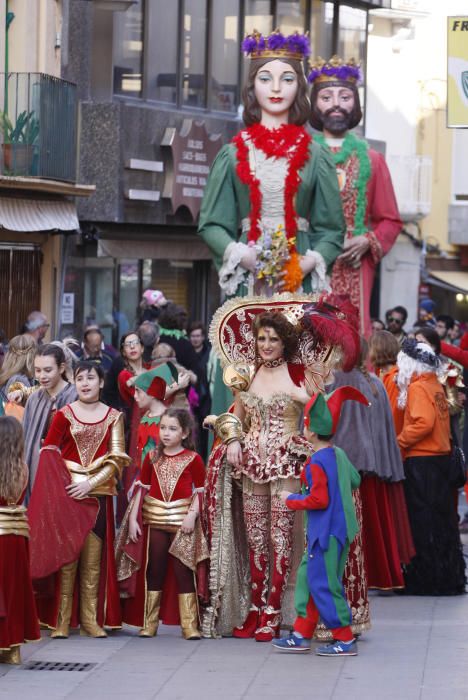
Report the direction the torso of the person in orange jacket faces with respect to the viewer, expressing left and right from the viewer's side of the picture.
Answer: facing away from the viewer and to the left of the viewer
